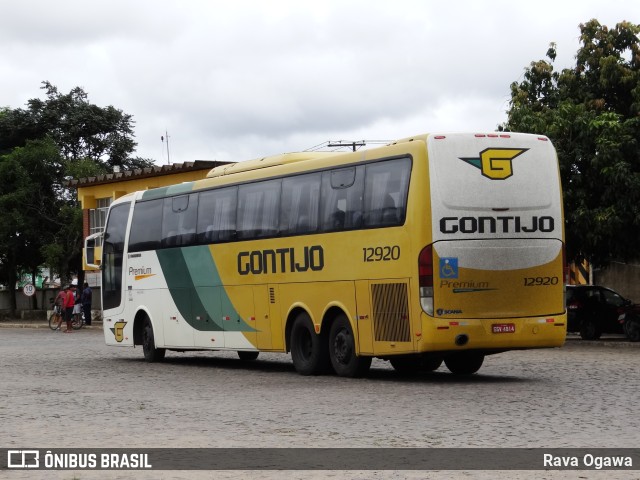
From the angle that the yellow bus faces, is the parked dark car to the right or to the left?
on its right

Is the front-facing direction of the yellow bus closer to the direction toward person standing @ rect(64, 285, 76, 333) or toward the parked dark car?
the person standing

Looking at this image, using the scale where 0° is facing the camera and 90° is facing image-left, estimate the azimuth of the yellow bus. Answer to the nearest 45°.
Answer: approximately 135°
